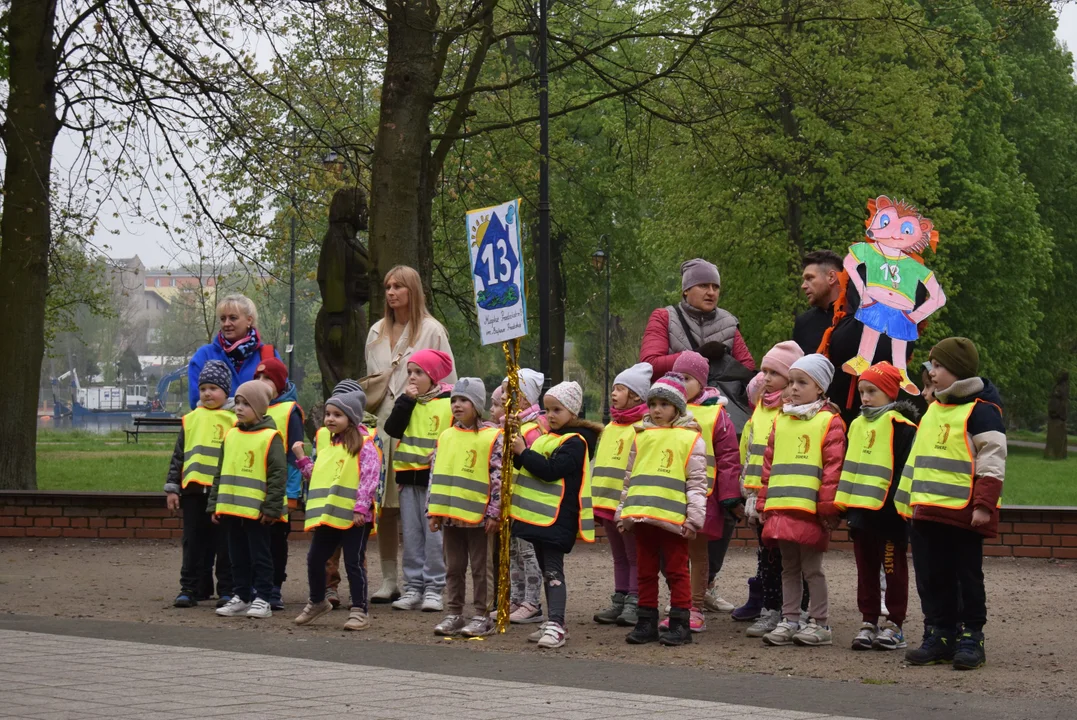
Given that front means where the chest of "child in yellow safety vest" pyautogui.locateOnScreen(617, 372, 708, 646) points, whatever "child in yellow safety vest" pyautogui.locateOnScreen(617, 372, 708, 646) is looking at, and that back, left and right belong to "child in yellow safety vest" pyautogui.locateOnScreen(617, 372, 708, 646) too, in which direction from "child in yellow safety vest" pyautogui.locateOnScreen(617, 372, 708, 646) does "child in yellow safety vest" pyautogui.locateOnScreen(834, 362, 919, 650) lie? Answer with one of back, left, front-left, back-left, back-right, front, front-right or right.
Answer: back-left

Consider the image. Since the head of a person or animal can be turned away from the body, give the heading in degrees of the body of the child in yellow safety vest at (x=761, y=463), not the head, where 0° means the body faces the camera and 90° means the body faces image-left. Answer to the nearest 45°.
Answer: approximately 45°

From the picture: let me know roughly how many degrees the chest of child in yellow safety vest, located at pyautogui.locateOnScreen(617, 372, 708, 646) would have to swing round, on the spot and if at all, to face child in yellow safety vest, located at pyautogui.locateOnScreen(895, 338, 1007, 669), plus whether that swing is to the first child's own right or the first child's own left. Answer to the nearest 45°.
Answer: approximately 135° to the first child's own left

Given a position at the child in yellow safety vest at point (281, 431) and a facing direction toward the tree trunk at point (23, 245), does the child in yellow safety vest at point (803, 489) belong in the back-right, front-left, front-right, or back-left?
back-right

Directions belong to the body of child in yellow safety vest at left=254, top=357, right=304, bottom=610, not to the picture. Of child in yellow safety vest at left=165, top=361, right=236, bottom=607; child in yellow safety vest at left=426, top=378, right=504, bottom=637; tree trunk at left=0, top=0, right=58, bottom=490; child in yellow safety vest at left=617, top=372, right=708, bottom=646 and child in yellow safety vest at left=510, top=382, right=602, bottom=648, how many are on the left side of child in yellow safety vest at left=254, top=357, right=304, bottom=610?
3
